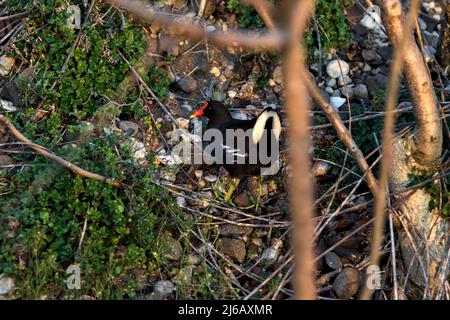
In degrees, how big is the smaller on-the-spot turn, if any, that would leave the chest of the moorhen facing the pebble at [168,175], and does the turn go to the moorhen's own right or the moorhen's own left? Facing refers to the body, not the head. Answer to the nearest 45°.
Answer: approximately 45° to the moorhen's own left

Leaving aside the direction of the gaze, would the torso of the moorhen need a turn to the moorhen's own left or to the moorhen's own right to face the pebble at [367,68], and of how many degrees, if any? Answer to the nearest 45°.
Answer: approximately 90° to the moorhen's own right

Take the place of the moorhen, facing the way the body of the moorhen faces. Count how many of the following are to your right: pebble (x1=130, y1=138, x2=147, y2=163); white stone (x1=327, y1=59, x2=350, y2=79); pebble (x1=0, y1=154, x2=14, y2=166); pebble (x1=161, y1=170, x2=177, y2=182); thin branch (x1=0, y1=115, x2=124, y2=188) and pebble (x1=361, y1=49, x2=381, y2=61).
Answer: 2

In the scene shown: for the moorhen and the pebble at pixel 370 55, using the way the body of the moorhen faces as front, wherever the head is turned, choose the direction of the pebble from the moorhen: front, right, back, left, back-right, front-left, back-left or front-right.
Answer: right

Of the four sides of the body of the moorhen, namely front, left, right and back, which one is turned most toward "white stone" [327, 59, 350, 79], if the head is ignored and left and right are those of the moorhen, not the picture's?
right

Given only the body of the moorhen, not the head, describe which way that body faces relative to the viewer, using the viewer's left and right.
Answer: facing away from the viewer and to the left of the viewer

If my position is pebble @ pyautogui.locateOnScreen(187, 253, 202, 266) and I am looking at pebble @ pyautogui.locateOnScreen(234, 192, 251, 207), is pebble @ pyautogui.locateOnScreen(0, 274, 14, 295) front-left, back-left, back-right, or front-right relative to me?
back-left
